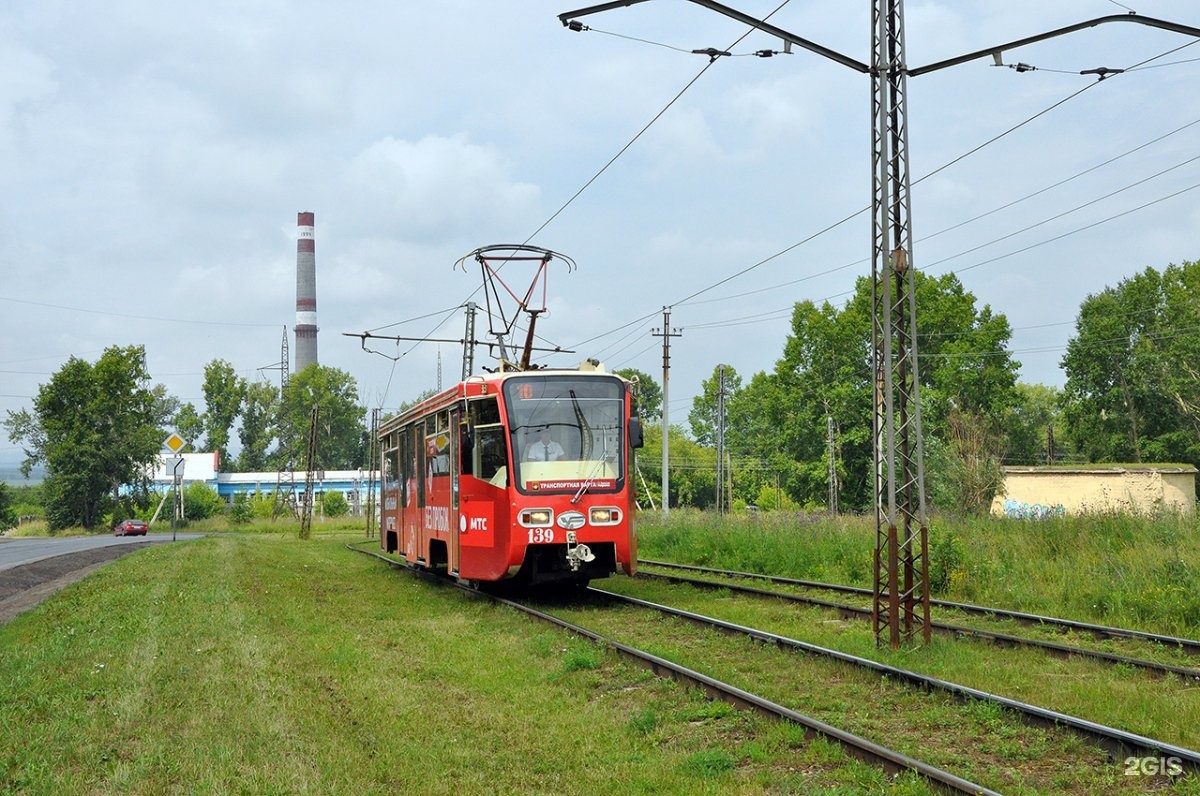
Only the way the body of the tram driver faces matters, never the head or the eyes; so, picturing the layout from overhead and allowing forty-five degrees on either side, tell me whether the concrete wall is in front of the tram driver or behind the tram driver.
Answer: behind

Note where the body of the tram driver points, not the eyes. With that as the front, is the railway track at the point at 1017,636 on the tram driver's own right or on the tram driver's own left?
on the tram driver's own left

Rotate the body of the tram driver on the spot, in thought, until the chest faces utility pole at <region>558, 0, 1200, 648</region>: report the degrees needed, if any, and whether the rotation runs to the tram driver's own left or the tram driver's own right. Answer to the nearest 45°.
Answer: approximately 45° to the tram driver's own left

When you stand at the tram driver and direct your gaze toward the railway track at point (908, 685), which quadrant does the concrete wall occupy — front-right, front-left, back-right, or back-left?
back-left

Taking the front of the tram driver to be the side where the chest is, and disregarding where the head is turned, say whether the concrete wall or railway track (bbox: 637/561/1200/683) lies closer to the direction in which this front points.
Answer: the railway track

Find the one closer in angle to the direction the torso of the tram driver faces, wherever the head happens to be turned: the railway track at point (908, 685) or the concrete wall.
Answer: the railway track

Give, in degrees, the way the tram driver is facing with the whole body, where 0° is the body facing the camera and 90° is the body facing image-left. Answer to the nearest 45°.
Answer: approximately 0°
